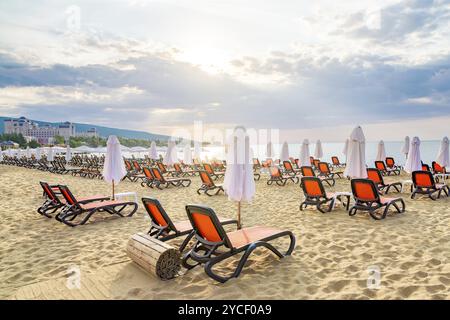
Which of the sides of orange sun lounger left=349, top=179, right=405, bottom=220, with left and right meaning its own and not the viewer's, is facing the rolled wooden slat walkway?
back

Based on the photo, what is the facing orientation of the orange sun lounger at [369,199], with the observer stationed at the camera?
facing away from the viewer and to the right of the viewer

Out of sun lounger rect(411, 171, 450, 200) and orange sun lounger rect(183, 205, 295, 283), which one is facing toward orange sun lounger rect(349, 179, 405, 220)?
orange sun lounger rect(183, 205, 295, 283)

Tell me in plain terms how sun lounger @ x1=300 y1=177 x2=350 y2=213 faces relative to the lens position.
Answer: facing away from the viewer and to the right of the viewer

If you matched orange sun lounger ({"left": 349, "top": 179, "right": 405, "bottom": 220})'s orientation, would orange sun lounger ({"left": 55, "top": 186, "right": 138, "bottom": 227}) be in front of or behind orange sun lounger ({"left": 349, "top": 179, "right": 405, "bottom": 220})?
behind

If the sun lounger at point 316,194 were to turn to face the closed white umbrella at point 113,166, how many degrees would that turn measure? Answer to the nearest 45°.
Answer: approximately 135° to its left

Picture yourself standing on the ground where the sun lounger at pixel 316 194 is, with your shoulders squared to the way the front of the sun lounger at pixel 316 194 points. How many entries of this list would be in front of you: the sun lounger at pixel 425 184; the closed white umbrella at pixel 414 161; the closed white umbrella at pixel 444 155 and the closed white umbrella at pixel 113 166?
3

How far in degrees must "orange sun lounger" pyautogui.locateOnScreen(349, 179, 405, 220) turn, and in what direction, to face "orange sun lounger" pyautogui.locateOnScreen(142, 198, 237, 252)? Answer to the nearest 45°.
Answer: approximately 180°

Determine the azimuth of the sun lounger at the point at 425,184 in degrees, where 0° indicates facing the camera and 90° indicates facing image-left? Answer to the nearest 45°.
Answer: approximately 225°
